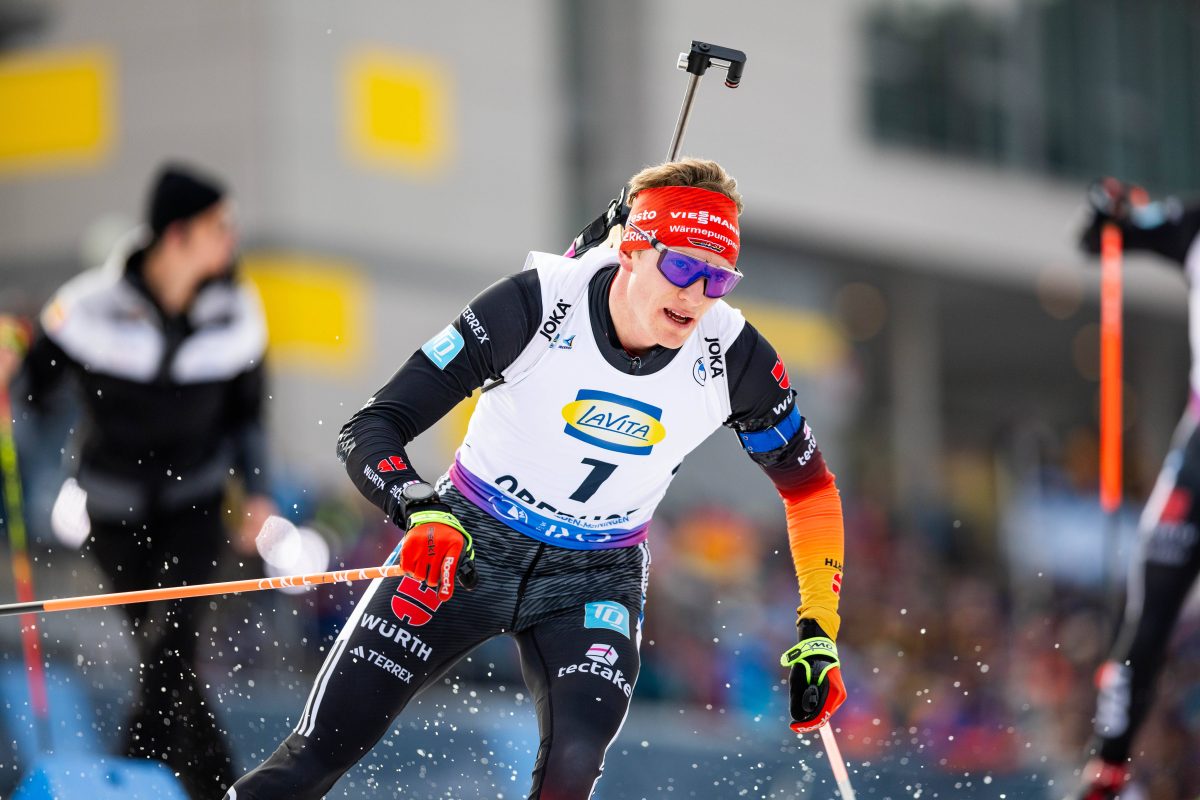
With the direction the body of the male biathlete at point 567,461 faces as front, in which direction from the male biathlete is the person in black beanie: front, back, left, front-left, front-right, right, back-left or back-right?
back-right

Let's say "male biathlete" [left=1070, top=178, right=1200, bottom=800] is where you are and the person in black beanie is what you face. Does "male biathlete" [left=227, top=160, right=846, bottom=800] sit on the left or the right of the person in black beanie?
left

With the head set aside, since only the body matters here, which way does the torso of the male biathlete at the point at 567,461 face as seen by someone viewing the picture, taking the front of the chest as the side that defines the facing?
toward the camera

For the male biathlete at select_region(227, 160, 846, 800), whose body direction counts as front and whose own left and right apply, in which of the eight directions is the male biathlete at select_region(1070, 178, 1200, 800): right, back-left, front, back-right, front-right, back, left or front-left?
back-left

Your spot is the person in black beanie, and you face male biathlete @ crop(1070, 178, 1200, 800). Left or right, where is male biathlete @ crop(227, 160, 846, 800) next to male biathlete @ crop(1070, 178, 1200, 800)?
right
